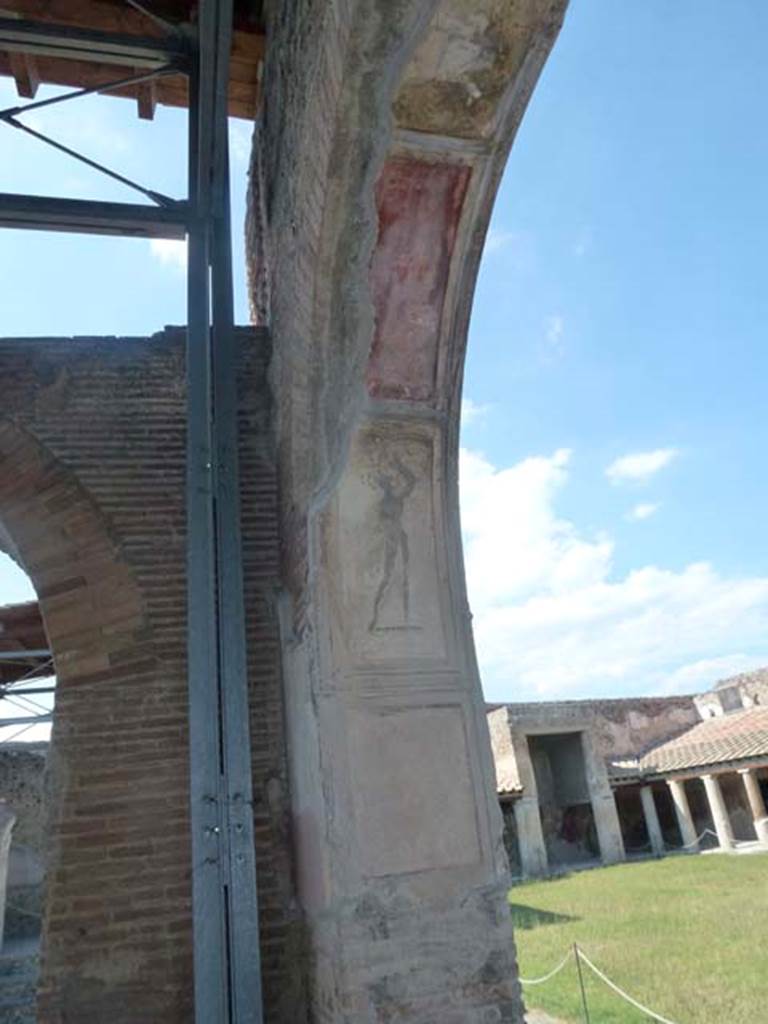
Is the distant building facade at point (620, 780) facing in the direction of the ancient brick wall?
yes

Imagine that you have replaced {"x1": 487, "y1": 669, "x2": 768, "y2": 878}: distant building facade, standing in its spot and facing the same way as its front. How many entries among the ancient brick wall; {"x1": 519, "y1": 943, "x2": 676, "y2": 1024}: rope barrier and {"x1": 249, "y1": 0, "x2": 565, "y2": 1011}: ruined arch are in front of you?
3

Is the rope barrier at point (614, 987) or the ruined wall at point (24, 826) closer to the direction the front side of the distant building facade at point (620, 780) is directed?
the rope barrier

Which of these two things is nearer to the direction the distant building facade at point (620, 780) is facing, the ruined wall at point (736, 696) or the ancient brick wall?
the ancient brick wall

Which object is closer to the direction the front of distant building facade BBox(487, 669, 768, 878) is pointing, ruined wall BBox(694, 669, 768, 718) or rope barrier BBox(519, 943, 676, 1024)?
the rope barrier

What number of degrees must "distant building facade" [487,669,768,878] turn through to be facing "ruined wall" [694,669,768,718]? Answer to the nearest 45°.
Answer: approximately 135° to its left

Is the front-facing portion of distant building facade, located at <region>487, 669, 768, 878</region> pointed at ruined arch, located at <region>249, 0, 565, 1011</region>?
yes

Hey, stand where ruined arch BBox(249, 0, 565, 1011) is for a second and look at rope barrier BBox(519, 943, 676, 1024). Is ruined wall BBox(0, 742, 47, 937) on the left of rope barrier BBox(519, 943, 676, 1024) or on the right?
left

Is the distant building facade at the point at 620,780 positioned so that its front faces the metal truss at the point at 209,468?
yes

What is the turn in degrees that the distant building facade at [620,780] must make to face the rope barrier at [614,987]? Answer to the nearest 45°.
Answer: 0° — it already faces it

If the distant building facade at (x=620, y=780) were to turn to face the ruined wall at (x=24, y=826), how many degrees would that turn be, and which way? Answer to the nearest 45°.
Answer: approximately 45° to its right

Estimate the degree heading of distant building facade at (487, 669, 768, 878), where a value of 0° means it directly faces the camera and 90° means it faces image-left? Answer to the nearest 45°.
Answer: approximately 0°

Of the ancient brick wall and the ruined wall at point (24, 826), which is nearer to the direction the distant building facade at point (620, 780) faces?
the ancient brick wall
